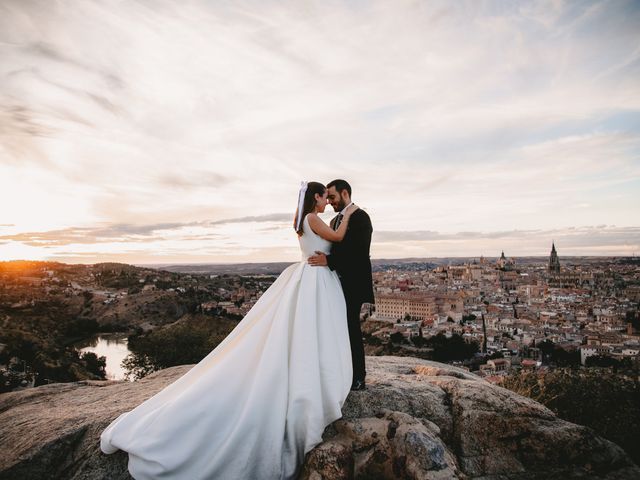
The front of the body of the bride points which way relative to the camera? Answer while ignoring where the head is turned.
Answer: to the viewer's right

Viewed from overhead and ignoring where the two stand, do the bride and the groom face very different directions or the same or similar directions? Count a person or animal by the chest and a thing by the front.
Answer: very different directions

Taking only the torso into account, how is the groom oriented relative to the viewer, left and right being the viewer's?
facing to the left of the viewer

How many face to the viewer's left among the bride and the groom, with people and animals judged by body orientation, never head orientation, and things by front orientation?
1

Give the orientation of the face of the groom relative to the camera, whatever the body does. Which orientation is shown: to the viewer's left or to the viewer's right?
to the viewer's left

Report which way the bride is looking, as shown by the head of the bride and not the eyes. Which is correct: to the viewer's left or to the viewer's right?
to the viewer's right
